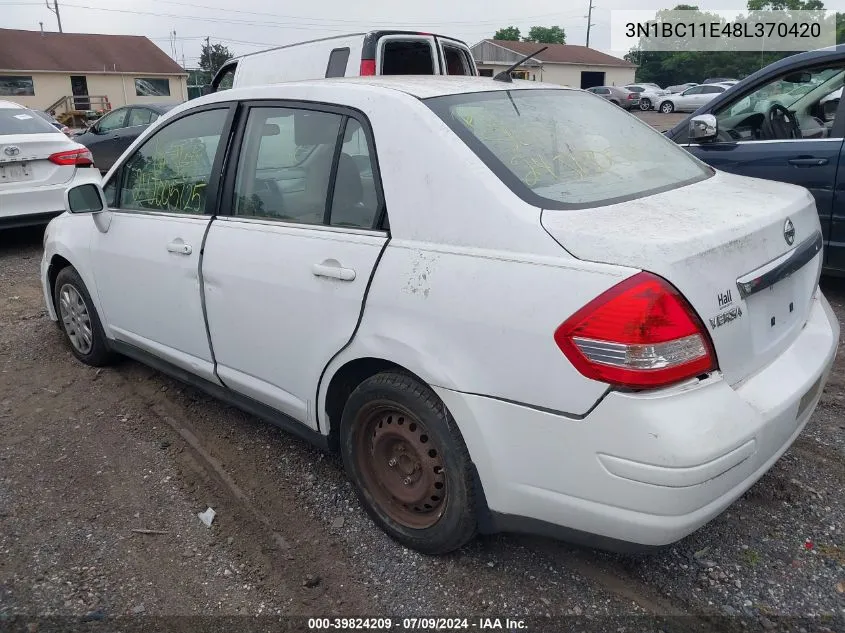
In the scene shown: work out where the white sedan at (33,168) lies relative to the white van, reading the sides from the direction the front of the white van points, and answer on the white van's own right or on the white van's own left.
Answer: on the white van's own left

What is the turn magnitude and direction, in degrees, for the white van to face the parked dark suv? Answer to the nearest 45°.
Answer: approximately 180°

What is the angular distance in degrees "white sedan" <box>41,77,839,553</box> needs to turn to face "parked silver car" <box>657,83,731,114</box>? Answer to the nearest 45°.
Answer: approximately 45° to its right

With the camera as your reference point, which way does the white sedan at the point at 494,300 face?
facing away from the viewer and to the left of the viewer

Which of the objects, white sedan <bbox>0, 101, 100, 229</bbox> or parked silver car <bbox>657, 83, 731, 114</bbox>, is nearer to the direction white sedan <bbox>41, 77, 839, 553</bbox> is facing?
the white sedan

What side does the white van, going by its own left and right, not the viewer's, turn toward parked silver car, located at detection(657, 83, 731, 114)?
right

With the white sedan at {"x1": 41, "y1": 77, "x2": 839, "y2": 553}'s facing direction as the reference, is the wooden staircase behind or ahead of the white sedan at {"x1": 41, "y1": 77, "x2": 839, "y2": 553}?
ahead

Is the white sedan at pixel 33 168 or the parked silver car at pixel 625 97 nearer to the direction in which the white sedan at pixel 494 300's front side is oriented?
the white sedan

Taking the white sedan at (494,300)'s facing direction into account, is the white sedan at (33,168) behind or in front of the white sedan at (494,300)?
in front

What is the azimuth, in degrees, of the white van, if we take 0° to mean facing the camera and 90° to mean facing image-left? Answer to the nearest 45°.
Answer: approximately 135°
